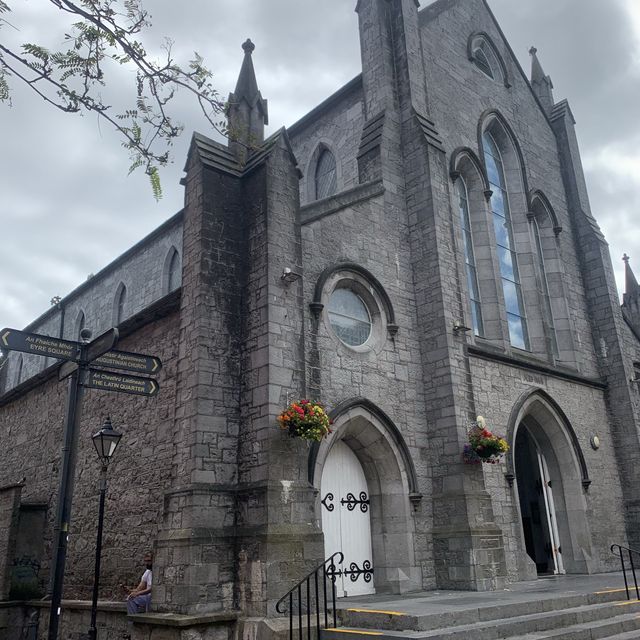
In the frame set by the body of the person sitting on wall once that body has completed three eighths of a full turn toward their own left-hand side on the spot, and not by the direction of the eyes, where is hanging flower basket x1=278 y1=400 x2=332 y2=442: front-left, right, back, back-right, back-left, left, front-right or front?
front-right

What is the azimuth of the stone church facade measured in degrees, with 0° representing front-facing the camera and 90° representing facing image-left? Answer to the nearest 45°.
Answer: approximately 315°

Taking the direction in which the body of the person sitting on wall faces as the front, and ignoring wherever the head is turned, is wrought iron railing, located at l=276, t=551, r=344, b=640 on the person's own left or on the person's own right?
on the person's own left

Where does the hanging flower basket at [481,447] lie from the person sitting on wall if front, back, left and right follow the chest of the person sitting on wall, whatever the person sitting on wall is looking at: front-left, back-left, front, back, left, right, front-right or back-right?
back-left

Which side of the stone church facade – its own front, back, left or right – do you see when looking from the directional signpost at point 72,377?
right
